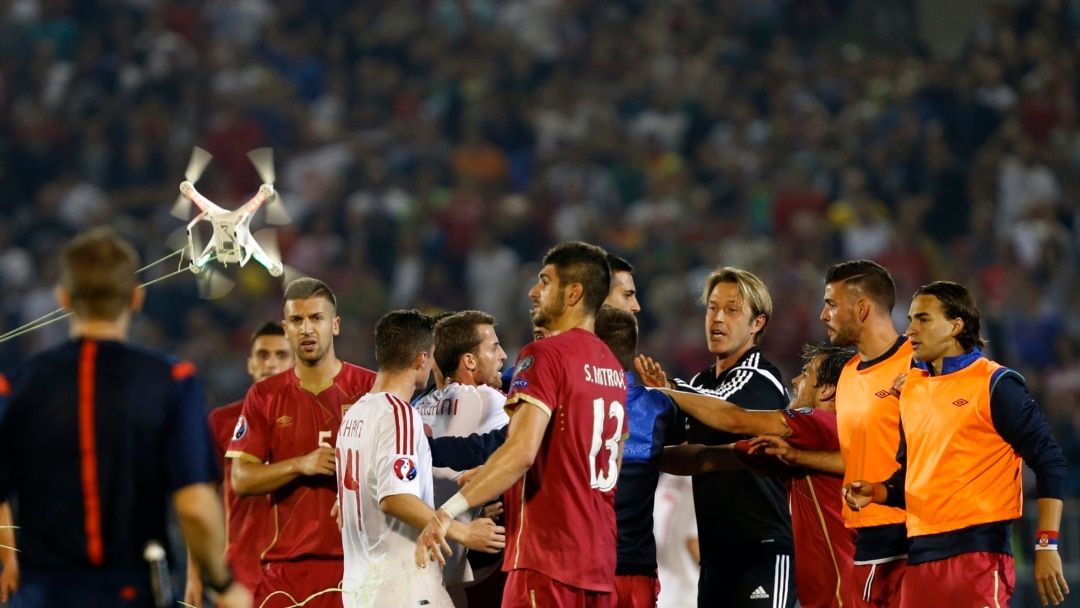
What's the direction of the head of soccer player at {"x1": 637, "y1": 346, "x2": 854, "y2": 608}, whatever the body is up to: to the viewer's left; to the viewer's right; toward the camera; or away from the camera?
to the viewer's left

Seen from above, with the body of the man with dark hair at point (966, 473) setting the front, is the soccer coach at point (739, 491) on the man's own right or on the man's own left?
on the man's own right

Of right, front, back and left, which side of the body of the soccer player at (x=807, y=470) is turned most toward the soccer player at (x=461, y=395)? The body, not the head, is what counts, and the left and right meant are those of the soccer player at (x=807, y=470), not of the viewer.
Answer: front

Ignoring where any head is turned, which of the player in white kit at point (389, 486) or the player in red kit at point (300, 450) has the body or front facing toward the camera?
the player in red kit

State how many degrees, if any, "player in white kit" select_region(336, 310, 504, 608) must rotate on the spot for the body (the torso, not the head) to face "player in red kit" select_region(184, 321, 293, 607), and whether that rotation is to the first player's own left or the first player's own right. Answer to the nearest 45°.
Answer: approximately 90° to the first player's own left

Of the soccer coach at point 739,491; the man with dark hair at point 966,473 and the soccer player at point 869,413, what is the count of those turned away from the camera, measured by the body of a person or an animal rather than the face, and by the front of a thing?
0

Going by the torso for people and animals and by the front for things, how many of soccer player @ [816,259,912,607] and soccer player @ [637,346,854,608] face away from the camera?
0

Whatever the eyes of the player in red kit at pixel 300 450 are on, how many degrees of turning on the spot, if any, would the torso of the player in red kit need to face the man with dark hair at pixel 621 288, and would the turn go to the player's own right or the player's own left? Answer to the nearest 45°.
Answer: approximately 90° to the player's own left

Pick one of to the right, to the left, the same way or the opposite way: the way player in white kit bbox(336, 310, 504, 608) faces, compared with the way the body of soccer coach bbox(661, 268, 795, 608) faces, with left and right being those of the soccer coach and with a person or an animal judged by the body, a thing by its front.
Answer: the opposite way

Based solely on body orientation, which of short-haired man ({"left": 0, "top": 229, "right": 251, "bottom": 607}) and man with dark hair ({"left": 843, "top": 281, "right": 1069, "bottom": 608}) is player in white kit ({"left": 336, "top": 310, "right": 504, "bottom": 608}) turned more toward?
the man with dark hair

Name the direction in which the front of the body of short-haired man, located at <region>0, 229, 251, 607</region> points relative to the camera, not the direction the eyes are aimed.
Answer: away from the camera

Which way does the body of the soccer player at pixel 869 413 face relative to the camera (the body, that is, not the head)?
to the viewer's left

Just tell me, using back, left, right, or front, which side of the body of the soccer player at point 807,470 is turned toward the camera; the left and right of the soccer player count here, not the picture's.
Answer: left

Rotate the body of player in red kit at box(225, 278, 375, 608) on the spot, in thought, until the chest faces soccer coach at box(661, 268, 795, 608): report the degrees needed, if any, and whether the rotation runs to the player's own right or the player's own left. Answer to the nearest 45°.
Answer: approximately 90° to the player's own left

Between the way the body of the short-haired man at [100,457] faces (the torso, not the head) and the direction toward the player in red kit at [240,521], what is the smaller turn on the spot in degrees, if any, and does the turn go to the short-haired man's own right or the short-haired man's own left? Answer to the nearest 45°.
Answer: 0° — they already face them

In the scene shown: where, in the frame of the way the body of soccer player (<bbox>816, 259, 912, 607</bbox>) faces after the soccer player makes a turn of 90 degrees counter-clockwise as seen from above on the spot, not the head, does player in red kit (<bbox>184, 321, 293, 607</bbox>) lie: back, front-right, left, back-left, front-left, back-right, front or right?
right

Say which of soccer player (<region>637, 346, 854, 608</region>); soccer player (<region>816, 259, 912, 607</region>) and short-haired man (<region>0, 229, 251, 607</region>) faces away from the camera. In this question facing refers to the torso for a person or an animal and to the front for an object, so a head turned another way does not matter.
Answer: the short-haired man

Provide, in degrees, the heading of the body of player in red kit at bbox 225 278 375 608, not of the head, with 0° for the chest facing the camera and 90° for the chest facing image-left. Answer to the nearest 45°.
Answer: approximately 0°

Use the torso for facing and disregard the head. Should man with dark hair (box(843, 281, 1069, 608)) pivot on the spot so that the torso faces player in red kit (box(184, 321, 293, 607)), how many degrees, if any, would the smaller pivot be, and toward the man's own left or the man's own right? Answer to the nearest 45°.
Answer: approximately 45° to the man's own right

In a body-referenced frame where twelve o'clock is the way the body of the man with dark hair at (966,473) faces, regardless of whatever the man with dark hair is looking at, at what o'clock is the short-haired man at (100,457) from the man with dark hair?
The short-haired man is roughly at 12 o'clock from the man with dark hair.
